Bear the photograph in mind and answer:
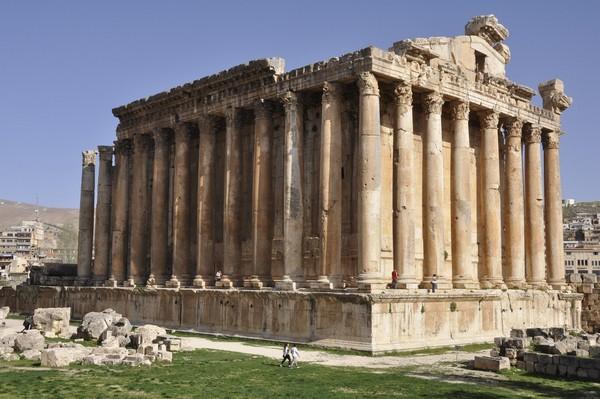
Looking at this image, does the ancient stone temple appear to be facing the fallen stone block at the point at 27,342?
no

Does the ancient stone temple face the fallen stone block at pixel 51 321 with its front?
no

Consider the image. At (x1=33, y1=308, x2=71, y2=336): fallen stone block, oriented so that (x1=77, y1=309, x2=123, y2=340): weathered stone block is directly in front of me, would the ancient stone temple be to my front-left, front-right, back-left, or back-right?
front-left

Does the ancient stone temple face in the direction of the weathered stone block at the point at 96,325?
no
